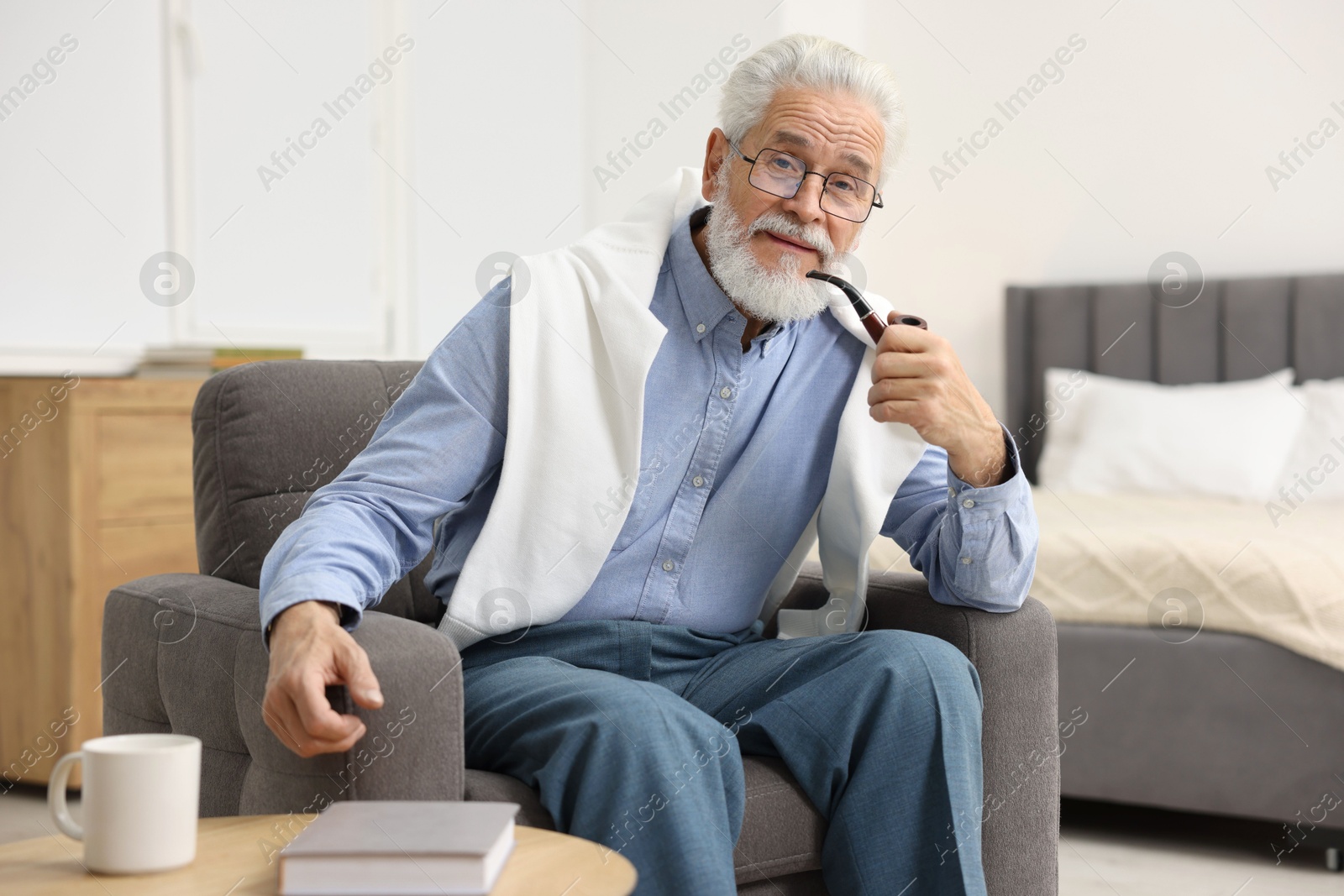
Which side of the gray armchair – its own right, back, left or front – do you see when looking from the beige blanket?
left

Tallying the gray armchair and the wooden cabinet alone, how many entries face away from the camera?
0

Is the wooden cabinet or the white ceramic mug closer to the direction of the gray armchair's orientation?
the white ceramic mug

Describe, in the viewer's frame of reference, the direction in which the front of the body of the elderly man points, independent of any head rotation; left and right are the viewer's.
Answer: facing the viewer and to the right of the viewer

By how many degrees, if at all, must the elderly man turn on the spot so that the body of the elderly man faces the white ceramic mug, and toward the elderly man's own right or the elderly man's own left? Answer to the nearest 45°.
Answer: approximately 90° to the elderly man's own right

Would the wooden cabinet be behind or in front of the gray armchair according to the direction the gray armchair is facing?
behind

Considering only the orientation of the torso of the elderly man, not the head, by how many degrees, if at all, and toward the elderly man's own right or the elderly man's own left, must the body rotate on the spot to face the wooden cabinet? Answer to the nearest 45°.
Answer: approximately 180°

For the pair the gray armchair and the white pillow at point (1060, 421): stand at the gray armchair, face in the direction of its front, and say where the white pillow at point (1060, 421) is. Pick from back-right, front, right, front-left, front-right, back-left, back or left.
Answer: left
